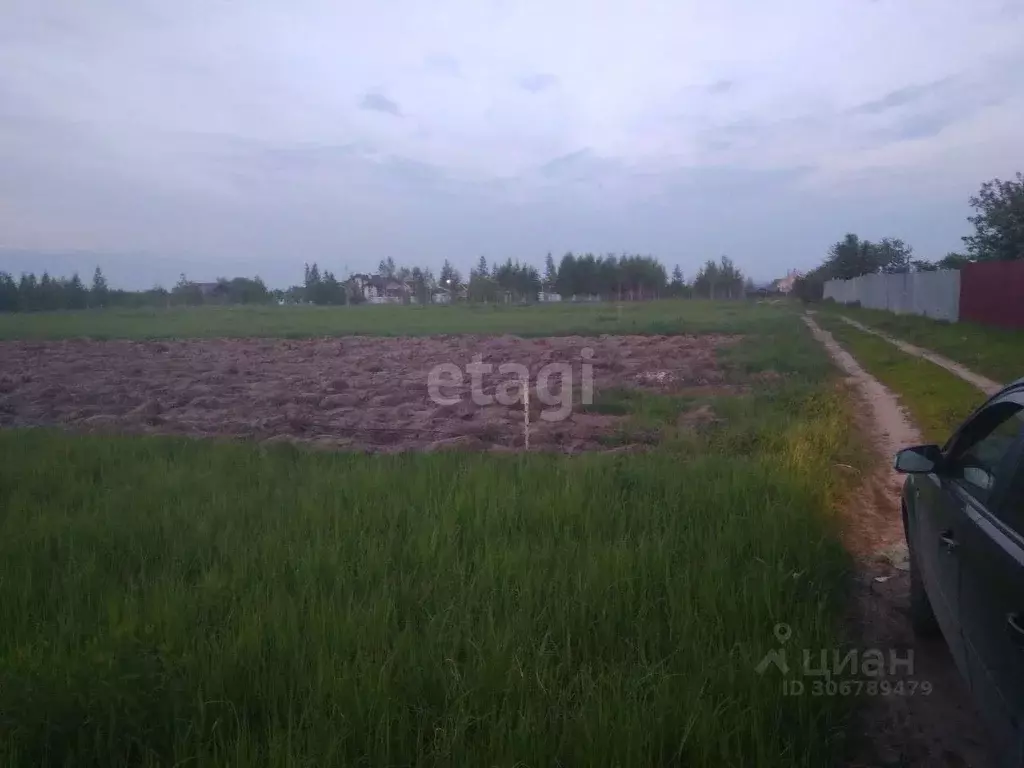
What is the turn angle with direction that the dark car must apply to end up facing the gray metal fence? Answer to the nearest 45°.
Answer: approximately 45° to its right

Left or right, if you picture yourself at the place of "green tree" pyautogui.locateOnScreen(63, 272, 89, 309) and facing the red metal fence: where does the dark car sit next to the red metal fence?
right

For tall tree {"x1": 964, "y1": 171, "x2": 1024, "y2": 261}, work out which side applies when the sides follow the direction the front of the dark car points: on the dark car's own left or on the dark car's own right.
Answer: on the dark car's own right

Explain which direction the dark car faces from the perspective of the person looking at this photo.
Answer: facing away from the viewer and to the left of the viewer

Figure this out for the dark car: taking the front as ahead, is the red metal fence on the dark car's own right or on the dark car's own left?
on the dark car's own right
